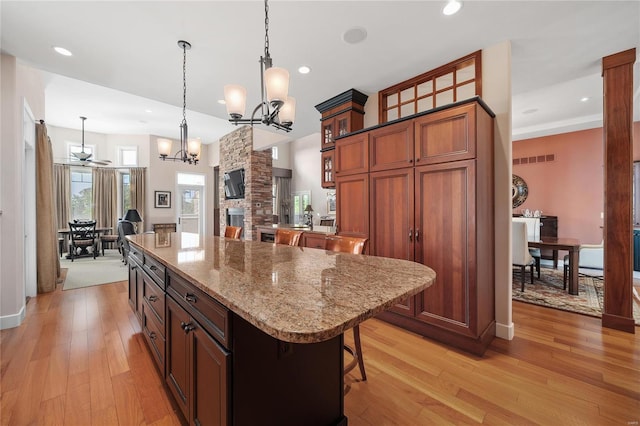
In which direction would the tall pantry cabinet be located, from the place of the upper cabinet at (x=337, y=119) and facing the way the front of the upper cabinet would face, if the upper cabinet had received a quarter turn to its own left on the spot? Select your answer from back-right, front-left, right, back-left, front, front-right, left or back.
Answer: front

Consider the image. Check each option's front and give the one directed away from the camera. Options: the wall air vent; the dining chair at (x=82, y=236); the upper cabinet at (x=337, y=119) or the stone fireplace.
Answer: the dining chair

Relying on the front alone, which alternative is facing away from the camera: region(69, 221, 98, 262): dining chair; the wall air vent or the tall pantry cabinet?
the dining chair

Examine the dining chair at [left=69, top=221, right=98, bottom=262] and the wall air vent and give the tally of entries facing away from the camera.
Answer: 1

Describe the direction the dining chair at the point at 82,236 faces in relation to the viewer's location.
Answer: facing away from the viewer

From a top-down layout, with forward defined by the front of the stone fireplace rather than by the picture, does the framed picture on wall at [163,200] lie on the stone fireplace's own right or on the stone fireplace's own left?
on the stone fireplace's own right

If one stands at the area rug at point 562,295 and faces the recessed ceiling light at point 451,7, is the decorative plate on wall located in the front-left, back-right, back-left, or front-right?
back-right

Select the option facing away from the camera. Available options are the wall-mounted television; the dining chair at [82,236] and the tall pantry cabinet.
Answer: the dining chair

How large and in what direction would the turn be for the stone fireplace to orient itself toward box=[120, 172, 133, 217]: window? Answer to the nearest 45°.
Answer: approximately 90° to its right

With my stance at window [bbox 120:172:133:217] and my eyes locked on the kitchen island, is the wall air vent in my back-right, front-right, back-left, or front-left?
front-left

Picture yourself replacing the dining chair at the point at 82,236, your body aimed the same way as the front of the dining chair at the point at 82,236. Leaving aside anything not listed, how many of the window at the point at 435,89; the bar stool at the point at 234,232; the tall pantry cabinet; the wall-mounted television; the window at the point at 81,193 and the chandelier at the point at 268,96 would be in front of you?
1

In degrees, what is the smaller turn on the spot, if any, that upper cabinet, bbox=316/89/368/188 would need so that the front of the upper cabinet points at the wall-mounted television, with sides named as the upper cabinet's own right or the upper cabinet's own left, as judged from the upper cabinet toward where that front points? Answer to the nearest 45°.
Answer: approximately 90° to the upper cabinet's own right

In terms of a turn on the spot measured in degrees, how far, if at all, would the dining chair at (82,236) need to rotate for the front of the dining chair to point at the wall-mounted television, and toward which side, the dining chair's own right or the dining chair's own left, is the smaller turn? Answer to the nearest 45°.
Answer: approximately 135° to the dining chair's own right

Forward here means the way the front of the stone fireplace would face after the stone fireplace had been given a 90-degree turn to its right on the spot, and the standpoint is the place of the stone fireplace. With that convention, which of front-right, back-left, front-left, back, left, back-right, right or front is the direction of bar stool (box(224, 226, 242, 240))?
back-left

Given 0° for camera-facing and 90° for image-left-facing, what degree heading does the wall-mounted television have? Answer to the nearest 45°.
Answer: approximately 45°

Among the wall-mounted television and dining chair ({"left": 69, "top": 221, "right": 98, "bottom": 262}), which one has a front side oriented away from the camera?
the dining chair

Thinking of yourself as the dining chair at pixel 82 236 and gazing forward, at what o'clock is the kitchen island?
The kitchen island is roughly at 6 o'clock from the dining chair.

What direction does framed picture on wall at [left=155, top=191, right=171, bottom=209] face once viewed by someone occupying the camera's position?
facing the viewer
